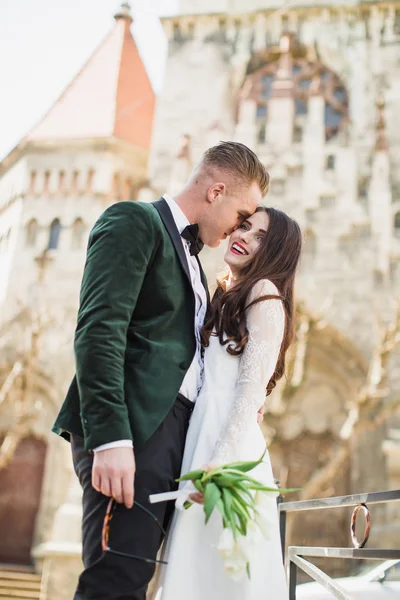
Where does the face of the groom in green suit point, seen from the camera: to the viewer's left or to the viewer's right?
to the viewer's right

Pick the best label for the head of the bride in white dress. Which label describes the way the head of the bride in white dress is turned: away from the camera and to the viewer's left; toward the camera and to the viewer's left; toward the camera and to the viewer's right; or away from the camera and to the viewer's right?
toward the camera and to the viewer's left

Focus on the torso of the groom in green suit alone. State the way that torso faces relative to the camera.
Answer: to the viewer's right

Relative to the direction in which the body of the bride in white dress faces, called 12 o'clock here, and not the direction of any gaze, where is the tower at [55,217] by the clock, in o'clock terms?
The tower is roughly at 4 o'clock from the bride in white dress.

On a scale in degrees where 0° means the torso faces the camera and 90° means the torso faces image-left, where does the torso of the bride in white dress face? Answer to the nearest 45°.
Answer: approximately 45°

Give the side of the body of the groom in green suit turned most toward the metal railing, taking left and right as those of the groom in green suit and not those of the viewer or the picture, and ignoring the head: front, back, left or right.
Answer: front

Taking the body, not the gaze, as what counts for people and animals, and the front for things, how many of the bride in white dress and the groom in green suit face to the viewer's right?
1
